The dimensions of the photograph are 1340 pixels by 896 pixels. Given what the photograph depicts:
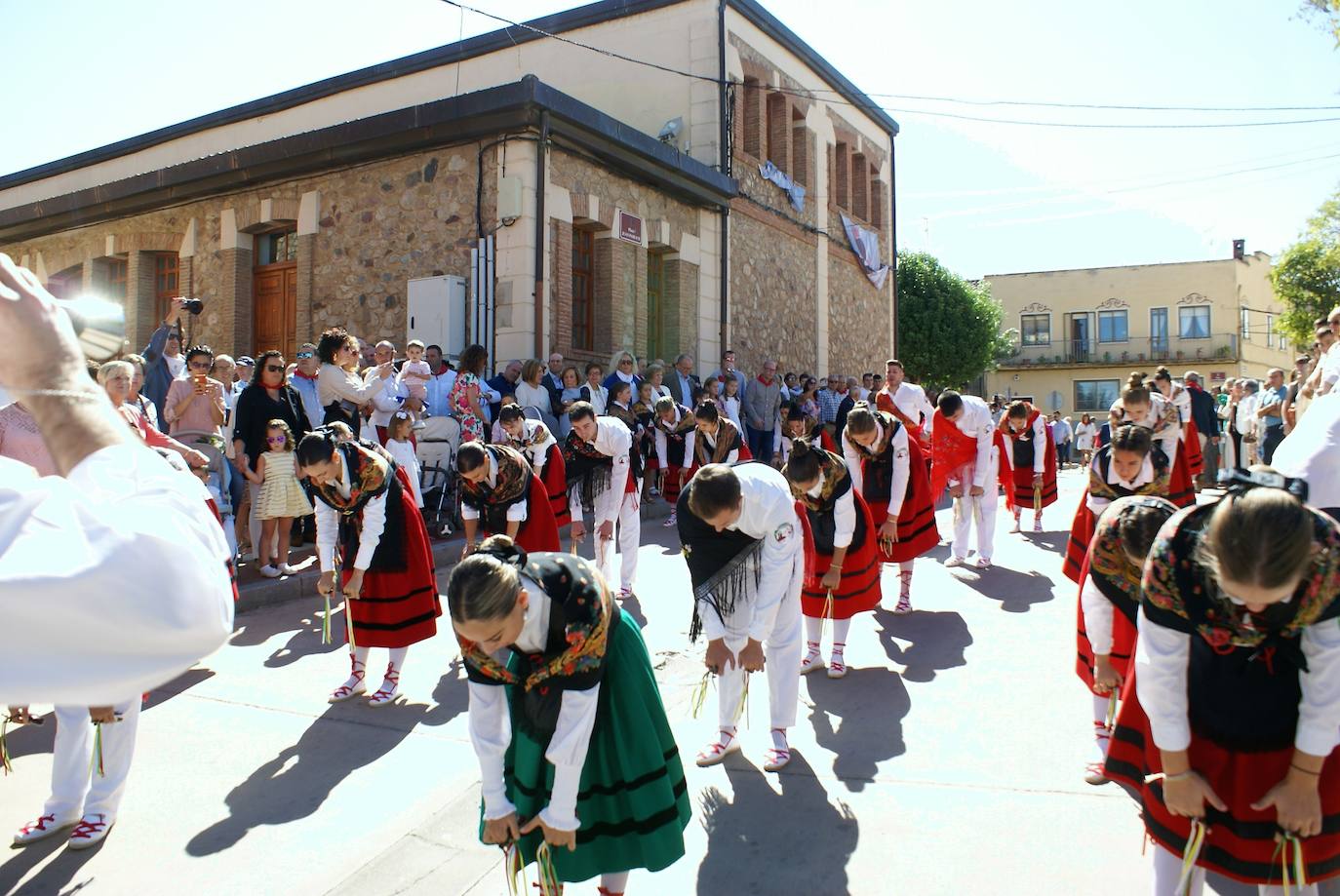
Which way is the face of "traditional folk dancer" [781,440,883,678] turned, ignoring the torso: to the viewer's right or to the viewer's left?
to the viewer's left

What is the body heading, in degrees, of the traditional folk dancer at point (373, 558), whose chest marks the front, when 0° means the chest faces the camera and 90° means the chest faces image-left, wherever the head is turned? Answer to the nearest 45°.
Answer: approximately 45°

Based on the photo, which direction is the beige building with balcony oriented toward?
toward the camera

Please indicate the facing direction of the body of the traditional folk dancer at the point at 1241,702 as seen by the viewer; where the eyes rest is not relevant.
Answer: toward the camera

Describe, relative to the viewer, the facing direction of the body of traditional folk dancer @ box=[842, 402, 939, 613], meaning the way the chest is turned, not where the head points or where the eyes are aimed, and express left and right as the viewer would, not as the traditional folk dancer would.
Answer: facing the viewer and to the left of the viewer

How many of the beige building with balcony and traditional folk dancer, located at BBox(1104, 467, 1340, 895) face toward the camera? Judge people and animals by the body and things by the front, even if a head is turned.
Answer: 2
